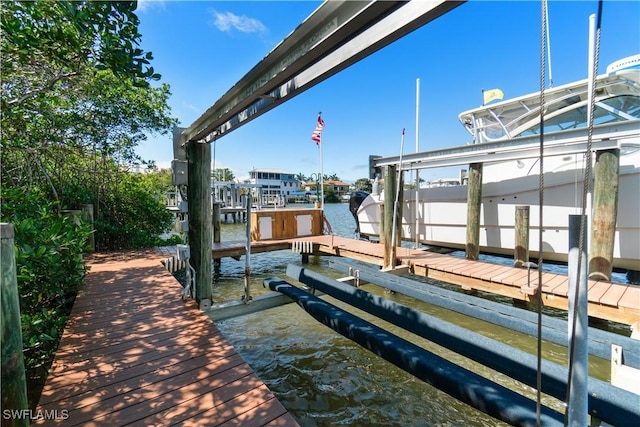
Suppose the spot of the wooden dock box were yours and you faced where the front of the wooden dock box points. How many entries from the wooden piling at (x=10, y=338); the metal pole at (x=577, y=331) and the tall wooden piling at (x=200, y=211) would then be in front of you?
3

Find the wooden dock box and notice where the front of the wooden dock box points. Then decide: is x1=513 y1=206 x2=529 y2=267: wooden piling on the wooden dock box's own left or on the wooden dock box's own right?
on the wooden dock box's own left

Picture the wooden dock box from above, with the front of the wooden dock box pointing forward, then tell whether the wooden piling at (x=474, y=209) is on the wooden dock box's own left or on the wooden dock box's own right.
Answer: on the wooden dock box's own left

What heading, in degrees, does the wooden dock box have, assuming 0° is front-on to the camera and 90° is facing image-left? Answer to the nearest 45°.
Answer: approximately 0°

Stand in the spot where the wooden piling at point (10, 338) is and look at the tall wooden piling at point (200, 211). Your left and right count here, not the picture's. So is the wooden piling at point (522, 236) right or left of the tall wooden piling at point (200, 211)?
right

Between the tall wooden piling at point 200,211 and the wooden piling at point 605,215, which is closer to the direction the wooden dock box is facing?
the tall wooden piling
